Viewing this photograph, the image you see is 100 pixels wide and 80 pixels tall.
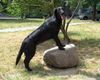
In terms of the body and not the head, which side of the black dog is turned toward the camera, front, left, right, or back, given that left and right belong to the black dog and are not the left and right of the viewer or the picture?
right
